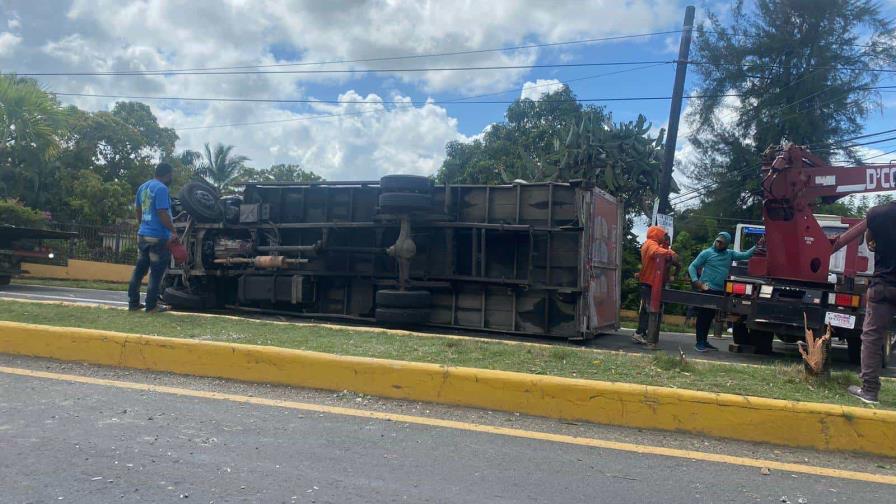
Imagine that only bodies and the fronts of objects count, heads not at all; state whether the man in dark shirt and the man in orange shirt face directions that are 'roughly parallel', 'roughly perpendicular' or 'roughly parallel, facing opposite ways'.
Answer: roughly parallel, facing opposite ways

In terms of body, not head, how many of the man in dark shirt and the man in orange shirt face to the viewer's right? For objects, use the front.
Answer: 1

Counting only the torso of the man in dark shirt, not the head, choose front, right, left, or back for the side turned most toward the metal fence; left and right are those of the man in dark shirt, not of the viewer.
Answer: front

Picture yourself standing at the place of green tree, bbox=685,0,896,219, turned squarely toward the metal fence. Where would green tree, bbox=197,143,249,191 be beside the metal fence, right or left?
right

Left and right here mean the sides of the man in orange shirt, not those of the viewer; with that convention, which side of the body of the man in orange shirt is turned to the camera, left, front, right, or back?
right

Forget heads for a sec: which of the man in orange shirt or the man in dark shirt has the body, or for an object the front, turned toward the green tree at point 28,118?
the man in dark shirt

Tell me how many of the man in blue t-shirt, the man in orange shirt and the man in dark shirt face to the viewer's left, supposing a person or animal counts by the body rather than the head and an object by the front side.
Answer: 1

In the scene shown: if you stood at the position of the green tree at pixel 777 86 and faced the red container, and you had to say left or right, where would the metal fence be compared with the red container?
right

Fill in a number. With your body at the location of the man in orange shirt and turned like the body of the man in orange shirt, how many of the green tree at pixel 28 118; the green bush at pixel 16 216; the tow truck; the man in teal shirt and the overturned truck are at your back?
3

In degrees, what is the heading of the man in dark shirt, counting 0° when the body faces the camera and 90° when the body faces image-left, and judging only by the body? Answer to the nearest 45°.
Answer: approximately 90°

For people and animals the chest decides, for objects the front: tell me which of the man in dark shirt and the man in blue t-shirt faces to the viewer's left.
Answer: the man in dark shirt

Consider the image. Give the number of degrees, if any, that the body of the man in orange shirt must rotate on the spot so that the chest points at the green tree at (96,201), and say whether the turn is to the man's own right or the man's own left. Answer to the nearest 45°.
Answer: approximately 135° to the man's own left

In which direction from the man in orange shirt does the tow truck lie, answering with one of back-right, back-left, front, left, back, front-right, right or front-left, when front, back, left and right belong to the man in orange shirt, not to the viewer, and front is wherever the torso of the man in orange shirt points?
front

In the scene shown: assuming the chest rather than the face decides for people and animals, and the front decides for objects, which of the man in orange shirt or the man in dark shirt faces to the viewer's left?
the man in dark shirt

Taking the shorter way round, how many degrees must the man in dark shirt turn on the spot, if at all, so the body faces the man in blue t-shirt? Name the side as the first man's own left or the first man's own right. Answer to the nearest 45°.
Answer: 0° — they already face them

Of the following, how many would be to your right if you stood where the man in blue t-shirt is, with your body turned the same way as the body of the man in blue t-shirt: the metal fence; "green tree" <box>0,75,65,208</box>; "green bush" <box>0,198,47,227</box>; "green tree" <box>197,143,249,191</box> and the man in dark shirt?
1

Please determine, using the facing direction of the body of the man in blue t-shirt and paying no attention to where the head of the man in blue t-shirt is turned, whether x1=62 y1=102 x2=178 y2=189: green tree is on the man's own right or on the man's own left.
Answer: on the man's own left
